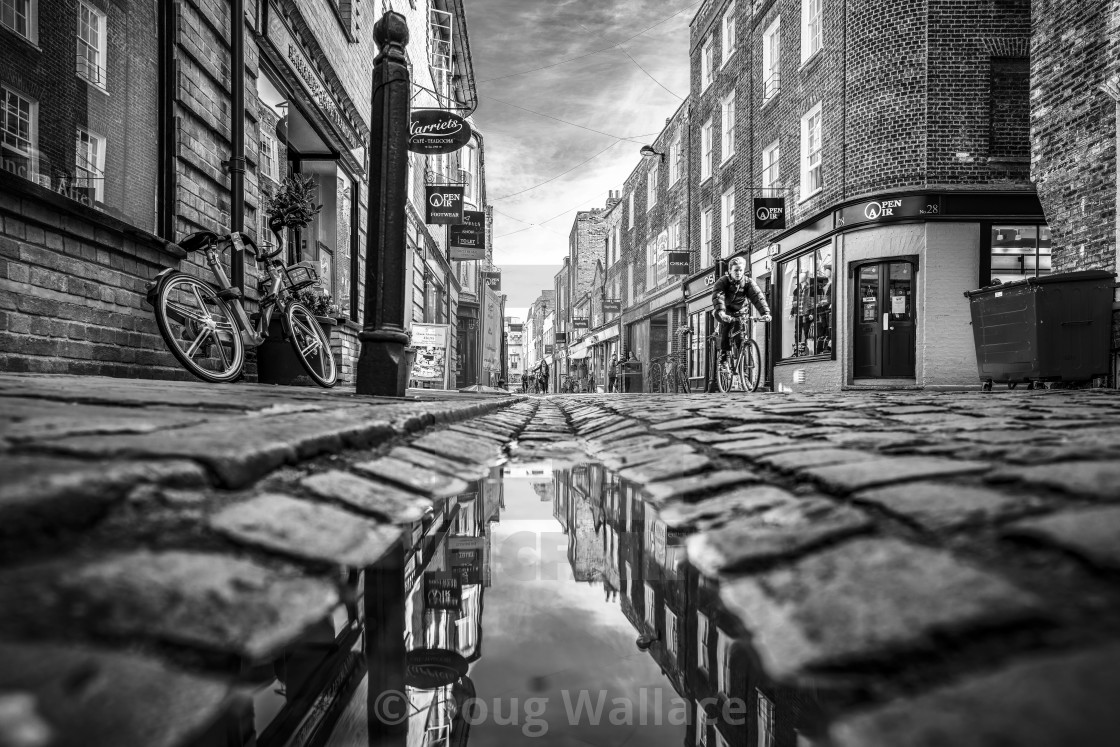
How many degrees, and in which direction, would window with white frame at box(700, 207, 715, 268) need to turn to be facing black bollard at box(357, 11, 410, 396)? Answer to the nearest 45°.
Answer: approximately 90° to its left

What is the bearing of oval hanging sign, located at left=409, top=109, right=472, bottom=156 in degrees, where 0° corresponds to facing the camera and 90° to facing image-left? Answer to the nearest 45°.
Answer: approximately 0°

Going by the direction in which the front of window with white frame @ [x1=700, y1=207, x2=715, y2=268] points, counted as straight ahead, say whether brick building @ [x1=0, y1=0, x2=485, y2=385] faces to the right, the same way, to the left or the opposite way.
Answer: the opposite way

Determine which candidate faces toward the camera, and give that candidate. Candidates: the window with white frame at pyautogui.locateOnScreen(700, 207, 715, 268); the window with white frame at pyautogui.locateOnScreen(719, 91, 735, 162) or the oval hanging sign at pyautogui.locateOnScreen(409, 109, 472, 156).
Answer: the oval hanging sign

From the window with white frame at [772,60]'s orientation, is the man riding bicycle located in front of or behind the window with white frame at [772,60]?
in front

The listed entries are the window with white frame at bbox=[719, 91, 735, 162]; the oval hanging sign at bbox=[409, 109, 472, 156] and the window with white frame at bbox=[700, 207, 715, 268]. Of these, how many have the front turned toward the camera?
1

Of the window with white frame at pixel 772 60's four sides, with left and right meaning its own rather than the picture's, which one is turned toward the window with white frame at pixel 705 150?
right

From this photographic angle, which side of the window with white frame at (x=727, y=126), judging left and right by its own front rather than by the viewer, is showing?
left

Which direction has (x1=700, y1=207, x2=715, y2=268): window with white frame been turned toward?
to the viewer's left

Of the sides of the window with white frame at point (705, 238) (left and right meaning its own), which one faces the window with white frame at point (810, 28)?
left

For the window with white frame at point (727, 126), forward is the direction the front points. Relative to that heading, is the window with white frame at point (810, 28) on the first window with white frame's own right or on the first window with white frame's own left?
on the first window with white frame's own left

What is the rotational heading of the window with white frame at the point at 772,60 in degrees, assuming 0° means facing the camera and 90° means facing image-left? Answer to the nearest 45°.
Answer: approximately 45°
